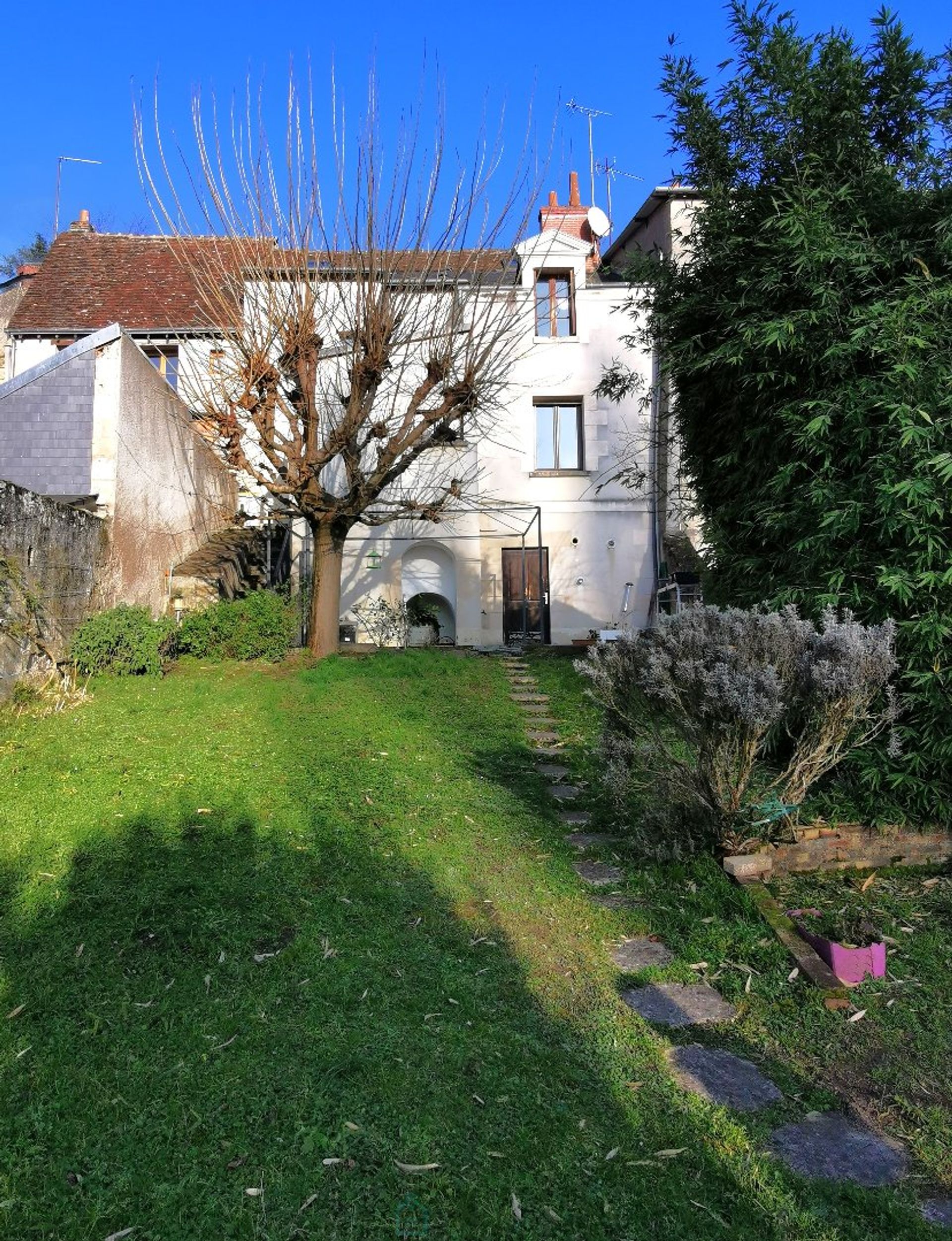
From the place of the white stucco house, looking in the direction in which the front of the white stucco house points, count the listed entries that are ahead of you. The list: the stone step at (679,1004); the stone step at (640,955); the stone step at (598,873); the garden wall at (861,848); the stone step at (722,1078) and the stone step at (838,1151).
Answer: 6

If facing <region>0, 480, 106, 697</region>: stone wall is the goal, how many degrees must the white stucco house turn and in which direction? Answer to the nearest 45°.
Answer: approximately 45° to its right

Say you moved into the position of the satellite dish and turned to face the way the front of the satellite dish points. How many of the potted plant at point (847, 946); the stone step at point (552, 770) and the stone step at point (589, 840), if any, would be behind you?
0

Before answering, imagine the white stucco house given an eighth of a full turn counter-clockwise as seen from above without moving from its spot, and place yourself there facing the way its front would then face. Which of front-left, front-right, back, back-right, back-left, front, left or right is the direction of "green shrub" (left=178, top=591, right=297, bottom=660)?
right

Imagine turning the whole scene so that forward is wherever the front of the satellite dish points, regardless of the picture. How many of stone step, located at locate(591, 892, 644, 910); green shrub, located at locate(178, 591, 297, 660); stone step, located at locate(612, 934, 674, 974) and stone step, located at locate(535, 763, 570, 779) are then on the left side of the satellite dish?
0

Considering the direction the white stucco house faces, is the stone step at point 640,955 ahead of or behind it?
ahead

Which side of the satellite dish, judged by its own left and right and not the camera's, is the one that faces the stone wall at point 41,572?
right

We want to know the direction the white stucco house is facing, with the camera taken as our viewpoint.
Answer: facing the viewer

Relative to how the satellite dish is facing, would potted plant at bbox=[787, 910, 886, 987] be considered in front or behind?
in front

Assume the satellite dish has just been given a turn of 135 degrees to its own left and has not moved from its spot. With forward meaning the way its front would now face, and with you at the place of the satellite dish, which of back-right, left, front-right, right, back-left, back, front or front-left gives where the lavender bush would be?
back

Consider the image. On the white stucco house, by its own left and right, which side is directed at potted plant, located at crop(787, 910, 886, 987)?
front

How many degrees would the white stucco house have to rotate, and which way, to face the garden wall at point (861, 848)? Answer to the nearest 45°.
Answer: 0° — it already faces it

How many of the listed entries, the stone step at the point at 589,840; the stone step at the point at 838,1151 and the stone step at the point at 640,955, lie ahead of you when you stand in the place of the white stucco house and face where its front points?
3

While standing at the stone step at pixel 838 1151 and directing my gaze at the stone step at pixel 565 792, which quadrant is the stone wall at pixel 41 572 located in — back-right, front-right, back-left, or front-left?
front-left

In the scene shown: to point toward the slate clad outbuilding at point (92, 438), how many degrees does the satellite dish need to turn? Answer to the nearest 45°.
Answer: approximately 90° to its right

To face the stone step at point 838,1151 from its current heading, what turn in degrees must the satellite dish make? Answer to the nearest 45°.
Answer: approximately 45° to its right
